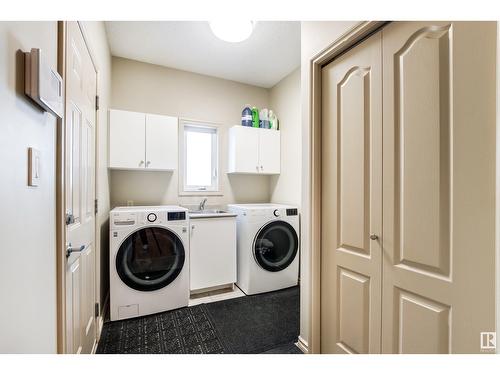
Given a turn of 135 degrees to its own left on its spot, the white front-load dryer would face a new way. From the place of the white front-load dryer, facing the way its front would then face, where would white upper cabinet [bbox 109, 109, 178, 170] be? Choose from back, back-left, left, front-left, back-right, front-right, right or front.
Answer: left

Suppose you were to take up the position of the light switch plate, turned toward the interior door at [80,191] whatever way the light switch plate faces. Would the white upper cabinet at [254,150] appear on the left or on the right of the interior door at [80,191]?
right

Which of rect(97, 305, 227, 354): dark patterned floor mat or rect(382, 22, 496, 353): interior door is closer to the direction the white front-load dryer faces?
the interior door

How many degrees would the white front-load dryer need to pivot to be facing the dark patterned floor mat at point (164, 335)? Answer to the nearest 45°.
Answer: approximately 90° to its right

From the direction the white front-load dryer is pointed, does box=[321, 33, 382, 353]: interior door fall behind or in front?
in front

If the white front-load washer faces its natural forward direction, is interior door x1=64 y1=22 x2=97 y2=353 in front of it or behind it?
in front

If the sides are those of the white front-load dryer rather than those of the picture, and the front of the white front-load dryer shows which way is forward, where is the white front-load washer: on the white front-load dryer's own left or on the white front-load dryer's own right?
on the white front-load dryer's own right

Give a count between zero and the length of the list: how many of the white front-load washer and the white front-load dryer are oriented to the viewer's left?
0

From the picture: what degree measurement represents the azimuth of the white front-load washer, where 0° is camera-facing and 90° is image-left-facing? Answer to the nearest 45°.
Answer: approximately 0°
